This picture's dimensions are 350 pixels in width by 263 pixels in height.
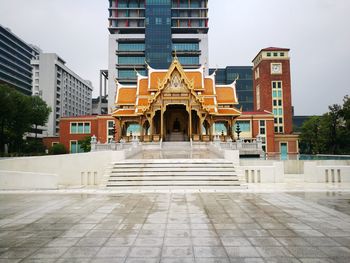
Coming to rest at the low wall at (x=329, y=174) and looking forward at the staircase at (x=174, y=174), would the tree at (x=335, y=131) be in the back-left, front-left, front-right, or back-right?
back-right

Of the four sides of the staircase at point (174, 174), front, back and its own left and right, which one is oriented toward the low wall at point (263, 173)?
left

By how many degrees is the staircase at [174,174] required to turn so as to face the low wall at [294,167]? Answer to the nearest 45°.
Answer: approximately 135° to its left

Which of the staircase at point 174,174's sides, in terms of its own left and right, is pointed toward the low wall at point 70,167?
right

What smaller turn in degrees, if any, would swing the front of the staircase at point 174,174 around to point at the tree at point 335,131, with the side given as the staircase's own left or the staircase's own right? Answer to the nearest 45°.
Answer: approximately 135° to the staircase's own left

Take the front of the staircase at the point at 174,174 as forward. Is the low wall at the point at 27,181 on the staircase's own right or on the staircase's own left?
on the staircase's own right

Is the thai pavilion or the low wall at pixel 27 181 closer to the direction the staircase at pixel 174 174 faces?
the low wall

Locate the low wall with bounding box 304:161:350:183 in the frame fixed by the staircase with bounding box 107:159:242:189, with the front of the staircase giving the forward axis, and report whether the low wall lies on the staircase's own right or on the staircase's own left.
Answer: on the staircase's own left

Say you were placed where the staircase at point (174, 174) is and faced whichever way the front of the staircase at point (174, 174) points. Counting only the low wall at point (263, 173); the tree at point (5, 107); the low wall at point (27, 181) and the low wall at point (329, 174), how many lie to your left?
2

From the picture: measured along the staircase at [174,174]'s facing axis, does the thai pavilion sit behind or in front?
behind

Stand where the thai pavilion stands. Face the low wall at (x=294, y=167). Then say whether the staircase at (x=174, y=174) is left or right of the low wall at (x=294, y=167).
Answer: right

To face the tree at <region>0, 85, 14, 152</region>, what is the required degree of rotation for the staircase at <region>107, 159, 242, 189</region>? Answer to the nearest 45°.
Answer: approximately 135° to its right

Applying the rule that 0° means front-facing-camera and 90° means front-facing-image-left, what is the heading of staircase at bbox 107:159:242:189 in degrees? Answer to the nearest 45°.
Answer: approximately 0°
